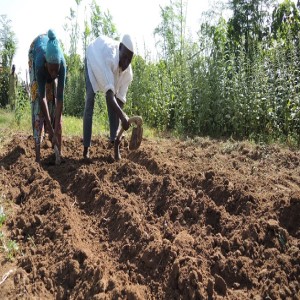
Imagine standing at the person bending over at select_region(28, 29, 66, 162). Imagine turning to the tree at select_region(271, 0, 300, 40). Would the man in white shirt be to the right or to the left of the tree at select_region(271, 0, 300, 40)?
right

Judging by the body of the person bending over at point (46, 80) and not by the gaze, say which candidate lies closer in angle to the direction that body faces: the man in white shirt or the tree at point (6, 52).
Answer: the man in white shirt

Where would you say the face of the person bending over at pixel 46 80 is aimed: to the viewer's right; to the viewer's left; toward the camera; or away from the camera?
toward the camera

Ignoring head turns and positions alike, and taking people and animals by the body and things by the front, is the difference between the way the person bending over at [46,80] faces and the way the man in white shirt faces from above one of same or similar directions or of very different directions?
same or similar directions

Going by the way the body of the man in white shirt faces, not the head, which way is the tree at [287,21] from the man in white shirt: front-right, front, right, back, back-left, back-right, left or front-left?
left

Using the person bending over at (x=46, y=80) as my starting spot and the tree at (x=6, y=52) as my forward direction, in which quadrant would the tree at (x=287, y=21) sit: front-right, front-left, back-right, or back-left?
front-right

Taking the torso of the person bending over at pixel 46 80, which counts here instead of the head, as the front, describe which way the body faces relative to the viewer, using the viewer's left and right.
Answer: facing the viewer and to the right of the viewer

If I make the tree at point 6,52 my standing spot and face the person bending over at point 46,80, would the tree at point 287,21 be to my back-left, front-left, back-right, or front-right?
front-left

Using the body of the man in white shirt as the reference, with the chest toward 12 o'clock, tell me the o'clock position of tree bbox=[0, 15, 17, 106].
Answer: The tree is roughly at 7 o'clock from the man in white shirt.

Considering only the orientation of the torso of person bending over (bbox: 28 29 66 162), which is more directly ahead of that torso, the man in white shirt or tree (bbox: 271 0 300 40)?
the man in white shirt

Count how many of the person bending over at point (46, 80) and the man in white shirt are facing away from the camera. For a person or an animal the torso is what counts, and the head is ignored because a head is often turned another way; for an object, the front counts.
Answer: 0

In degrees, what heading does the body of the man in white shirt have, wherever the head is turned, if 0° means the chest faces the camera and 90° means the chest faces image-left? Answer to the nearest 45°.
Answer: approximately 315°
